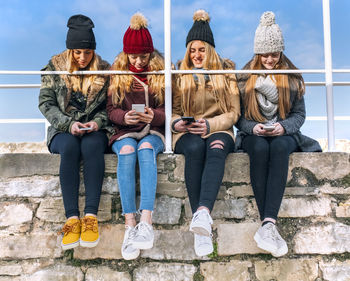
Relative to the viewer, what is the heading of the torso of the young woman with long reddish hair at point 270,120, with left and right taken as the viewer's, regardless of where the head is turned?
facing the viewer

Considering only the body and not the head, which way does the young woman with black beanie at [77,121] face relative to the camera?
toward the camera

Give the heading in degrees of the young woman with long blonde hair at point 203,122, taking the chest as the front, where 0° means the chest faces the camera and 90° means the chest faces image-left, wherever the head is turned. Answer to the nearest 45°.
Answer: approximately 0°

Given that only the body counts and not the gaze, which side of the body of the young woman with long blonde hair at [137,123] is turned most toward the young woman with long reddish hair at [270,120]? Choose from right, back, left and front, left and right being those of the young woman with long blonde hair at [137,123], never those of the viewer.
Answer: left

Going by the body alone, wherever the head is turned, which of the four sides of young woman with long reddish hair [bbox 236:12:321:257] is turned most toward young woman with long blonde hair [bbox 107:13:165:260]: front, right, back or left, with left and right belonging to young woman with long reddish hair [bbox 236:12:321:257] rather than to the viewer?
right

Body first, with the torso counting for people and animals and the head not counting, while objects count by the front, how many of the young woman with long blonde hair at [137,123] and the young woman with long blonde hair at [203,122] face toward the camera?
2

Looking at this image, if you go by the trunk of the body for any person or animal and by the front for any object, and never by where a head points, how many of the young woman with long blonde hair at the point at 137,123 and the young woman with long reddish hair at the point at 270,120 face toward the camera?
2

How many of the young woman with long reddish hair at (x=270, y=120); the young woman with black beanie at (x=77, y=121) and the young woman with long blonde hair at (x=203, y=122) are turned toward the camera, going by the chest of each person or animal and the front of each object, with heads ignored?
3
